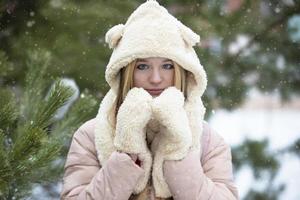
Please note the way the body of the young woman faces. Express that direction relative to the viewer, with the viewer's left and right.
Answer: facing the viewer

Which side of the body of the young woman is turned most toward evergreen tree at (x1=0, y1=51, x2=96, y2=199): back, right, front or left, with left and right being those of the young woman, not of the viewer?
right

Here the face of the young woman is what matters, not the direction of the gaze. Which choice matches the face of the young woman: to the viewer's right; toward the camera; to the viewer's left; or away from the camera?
toward the camera
